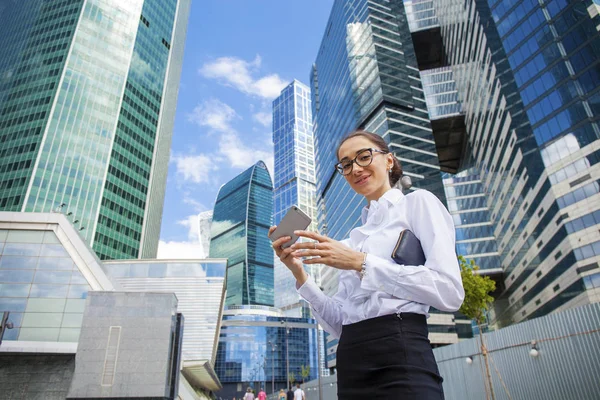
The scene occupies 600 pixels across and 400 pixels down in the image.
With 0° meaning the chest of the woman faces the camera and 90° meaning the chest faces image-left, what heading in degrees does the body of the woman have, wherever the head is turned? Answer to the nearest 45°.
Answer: approximately 45°

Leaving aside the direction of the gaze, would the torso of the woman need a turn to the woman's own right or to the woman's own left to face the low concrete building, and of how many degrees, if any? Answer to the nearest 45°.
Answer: approximately 90° to the woman's own right

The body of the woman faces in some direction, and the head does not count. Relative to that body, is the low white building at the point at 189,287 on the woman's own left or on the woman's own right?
on the woman's own right
